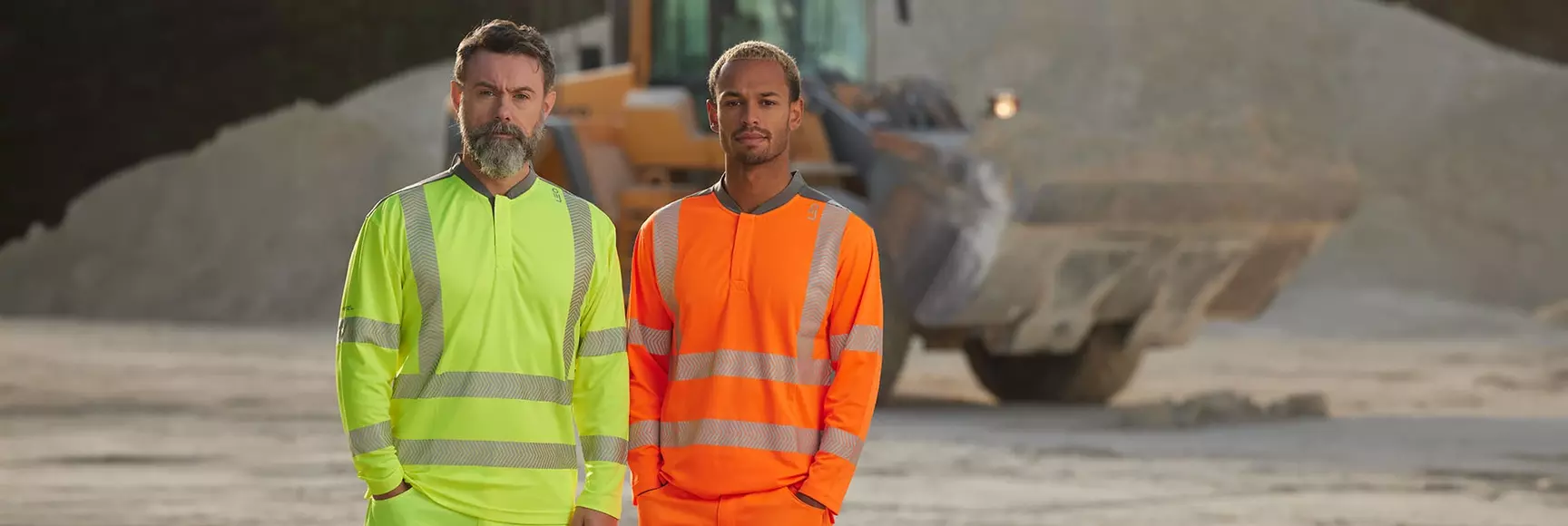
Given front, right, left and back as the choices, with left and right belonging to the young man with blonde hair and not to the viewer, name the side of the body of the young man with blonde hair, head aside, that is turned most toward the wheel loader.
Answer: back

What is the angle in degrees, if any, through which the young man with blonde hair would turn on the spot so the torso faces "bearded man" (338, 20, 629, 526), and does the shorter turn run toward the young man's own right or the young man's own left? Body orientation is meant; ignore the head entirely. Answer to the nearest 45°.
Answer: approximately 45° to the young man's own right

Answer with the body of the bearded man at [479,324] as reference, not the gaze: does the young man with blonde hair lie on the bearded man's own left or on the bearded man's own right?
on the bearded man's own left

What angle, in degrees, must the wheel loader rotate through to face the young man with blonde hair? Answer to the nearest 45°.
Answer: approximately 45° to its right

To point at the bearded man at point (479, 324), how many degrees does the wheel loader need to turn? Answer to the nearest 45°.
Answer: approximately 45° to its right

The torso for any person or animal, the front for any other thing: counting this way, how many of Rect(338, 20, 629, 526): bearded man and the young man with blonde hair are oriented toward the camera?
2

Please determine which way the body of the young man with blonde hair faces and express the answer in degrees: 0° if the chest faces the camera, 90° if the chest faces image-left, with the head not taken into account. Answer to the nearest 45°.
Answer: approximately 0°
